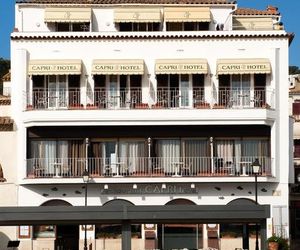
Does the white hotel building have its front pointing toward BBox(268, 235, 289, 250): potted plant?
no

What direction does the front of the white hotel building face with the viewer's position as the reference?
facing the viewer

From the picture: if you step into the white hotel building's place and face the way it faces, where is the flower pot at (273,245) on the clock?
The flower pot is roughly at 10 o'clock from the white hotel building.

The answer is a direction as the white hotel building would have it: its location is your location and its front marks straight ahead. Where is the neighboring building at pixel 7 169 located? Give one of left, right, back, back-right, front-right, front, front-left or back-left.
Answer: right
